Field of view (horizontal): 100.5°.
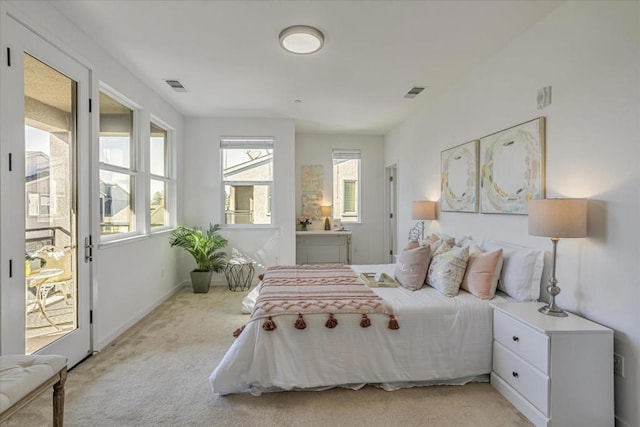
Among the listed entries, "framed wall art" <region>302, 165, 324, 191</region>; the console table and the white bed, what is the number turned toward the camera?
2

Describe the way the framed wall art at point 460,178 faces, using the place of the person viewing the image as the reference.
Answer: facing the viewer and to the left of the viewer

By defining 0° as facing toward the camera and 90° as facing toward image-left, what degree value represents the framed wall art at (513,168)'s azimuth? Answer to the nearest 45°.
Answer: approximately 45°

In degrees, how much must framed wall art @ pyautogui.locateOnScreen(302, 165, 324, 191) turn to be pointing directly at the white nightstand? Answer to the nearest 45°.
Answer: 0° — it already faces it

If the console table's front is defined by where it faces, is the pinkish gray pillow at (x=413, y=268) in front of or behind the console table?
in front

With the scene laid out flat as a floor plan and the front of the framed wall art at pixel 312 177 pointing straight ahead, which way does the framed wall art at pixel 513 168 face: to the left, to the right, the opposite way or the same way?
to the right

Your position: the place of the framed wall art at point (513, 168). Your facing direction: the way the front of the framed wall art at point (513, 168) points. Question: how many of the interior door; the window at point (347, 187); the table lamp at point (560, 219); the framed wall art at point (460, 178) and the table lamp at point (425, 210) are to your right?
4

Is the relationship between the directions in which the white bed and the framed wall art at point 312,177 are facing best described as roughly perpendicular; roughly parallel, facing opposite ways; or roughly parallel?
roughly perpendicular

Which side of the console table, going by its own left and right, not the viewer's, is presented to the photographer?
front

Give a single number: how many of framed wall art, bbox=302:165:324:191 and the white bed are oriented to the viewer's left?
1

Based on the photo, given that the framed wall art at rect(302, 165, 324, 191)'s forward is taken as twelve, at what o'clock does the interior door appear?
The interior door is roughly at 9 o'clock from the framed wall art.

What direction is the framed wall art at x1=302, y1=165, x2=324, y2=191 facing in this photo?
toward the camera

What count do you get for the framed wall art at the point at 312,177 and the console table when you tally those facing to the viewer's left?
0

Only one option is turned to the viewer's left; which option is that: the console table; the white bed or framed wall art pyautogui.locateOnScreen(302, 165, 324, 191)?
the white bed

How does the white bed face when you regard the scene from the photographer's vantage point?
facing to the left of the viewer
